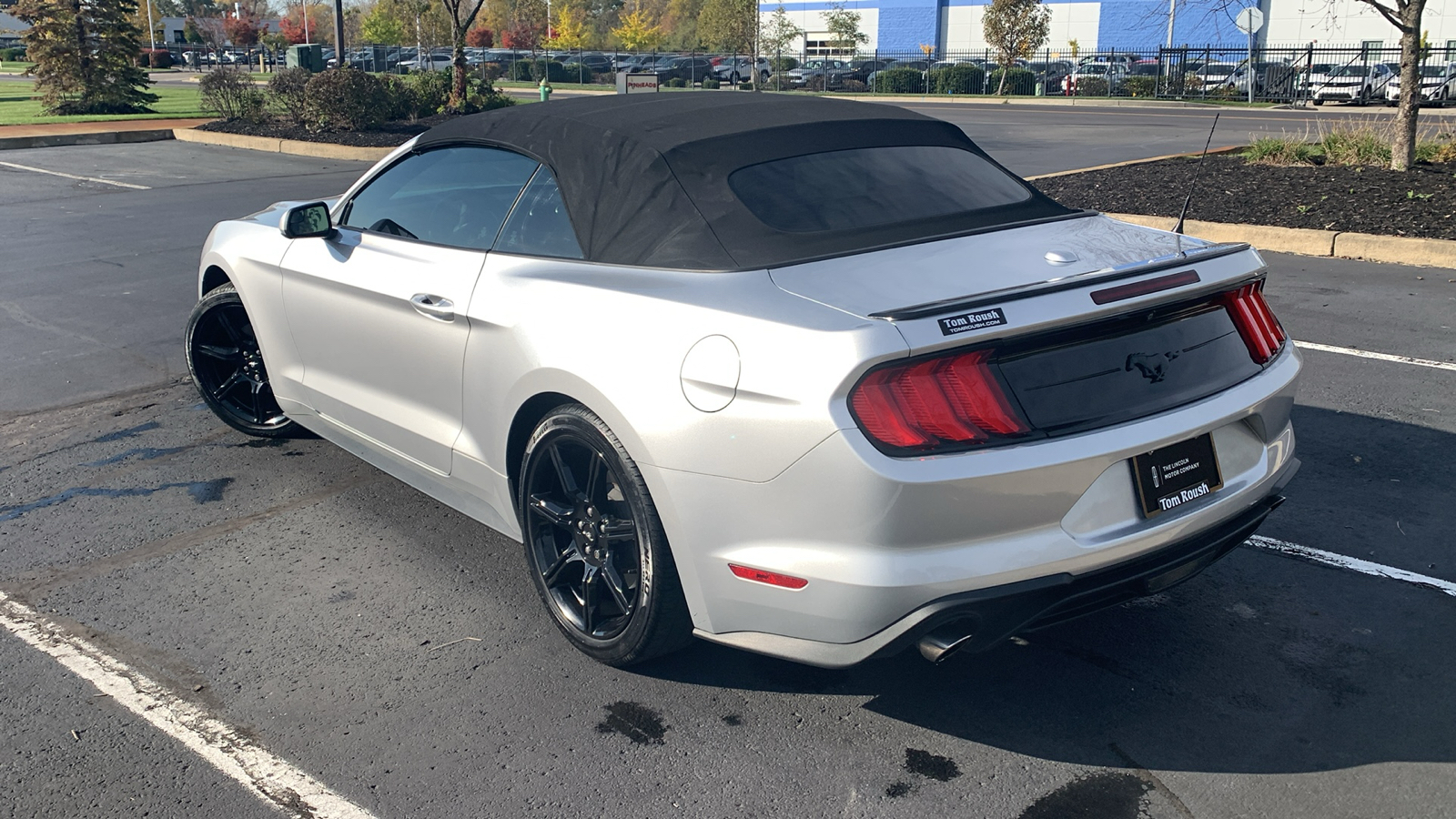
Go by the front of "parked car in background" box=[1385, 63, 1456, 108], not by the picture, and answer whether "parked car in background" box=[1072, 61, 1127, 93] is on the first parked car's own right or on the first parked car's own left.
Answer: on the first parked car's own right

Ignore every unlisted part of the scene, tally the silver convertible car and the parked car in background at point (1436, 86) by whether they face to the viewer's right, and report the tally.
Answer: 0

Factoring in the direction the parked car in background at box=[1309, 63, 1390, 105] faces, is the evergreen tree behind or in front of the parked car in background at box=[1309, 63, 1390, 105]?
in front

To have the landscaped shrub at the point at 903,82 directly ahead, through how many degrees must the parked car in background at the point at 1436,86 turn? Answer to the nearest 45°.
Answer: approximately 45° to its right

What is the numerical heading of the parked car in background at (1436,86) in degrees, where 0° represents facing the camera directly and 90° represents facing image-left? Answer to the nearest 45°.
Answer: approximately 45°

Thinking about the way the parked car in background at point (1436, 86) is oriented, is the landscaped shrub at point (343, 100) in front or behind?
in front

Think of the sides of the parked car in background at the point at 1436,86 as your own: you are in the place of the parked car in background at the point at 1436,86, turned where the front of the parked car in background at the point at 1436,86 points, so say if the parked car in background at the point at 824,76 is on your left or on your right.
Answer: on your right

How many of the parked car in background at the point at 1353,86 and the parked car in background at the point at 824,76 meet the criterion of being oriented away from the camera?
0

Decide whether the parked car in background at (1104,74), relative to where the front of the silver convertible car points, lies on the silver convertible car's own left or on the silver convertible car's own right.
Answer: on the silver convertible car's own right

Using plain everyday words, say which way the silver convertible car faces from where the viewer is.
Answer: facing away from the viewer and to the left of the viewer
